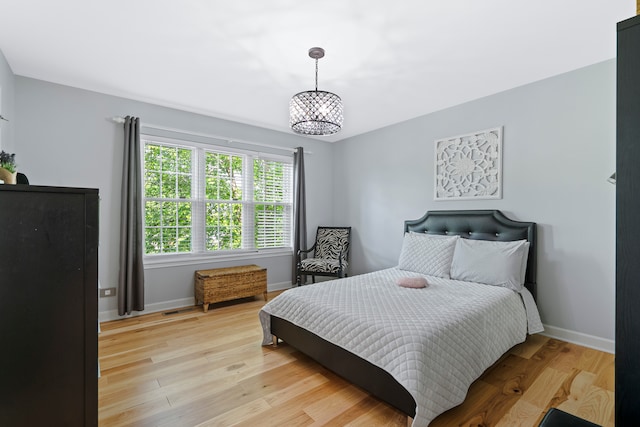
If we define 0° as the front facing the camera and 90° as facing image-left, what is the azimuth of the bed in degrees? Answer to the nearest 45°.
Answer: approximately 45°

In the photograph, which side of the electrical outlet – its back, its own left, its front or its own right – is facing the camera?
front

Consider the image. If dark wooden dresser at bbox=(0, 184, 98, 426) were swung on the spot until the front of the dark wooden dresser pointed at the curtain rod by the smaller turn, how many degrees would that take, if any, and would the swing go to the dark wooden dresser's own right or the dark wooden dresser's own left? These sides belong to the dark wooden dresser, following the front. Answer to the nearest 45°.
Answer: approximately 45° to the dark wooden dresser's own left

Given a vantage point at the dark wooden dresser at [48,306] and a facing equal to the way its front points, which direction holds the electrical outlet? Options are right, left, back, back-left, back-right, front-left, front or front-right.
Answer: left

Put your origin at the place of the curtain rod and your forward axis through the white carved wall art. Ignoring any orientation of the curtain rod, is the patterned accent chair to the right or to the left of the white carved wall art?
left

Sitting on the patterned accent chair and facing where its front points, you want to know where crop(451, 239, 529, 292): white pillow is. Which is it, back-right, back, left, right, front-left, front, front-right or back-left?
left

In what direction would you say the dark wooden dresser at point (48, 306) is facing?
to the viewer's right

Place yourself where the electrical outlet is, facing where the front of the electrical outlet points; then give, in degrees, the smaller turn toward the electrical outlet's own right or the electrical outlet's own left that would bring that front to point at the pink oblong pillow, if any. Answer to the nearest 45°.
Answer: approximately 45° to the electrical outlet's own left
